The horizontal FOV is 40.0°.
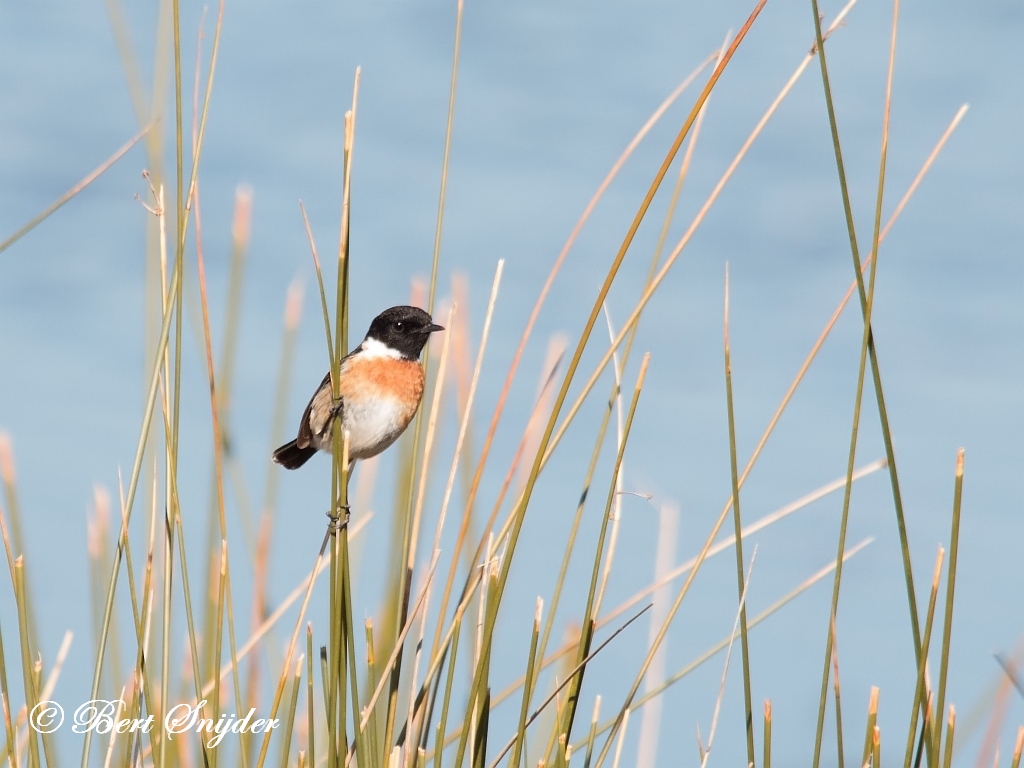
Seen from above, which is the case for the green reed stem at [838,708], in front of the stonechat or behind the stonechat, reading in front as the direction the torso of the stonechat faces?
in front

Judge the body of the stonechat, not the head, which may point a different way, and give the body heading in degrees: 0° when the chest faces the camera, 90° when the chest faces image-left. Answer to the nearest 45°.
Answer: approximately 315°

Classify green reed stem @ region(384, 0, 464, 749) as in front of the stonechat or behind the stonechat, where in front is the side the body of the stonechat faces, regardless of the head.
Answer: in front

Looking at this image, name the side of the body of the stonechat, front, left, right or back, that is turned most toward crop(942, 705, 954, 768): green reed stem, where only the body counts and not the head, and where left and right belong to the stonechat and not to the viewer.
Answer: front
